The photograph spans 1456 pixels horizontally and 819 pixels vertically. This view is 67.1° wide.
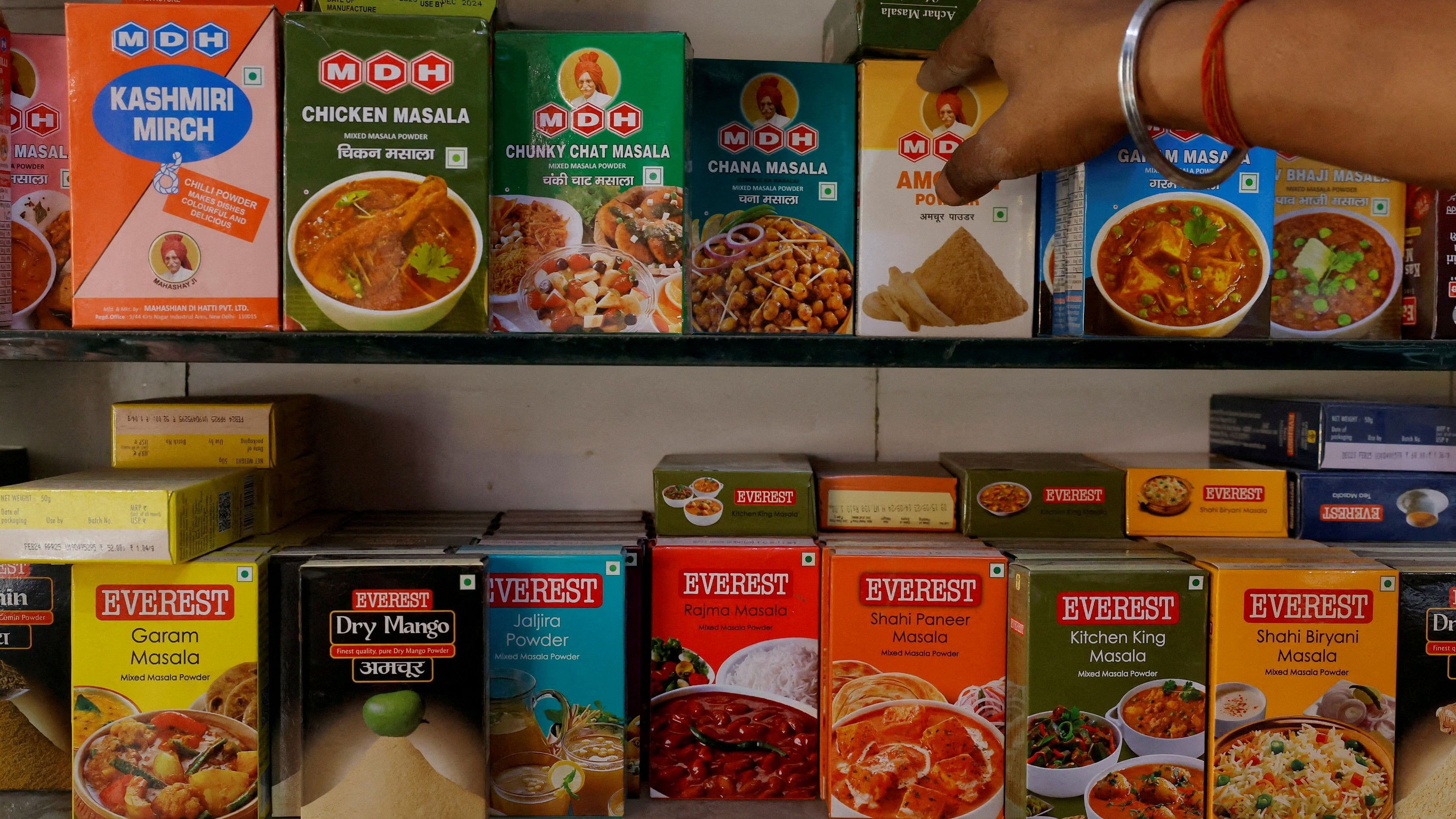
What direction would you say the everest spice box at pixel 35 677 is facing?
toward the camera

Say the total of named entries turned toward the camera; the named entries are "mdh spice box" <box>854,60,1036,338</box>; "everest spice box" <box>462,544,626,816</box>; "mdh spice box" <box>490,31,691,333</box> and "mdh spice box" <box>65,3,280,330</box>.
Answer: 4

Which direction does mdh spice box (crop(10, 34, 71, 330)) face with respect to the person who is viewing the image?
facing the viewer

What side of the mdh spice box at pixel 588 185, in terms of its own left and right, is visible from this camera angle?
front

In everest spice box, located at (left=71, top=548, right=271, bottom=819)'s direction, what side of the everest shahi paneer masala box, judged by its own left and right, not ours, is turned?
right

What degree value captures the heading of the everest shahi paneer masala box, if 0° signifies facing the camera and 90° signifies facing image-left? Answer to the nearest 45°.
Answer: approximately 0°

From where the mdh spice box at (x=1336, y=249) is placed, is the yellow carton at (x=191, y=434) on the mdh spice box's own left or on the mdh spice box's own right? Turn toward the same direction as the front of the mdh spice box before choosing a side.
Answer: on the mdh spice box's own right
